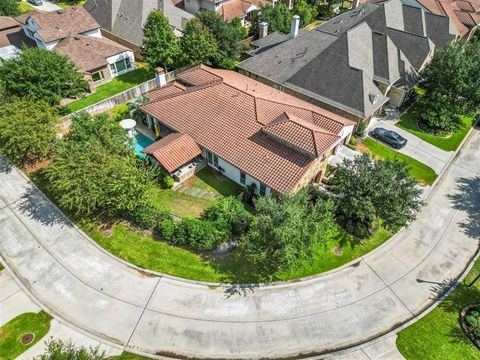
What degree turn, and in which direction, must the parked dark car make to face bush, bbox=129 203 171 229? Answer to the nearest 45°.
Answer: approximately 90° to its left

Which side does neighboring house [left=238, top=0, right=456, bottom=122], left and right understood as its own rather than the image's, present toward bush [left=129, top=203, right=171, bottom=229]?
right

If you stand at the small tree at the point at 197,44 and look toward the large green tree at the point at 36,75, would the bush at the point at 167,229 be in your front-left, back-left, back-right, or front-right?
front-left

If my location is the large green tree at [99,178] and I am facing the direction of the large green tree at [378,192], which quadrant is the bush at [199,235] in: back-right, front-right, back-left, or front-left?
front-right

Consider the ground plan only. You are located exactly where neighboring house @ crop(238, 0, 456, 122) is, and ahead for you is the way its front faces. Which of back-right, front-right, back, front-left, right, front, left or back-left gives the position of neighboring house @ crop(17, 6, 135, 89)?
back-right

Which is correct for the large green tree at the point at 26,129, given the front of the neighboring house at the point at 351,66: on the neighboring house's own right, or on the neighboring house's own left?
on the neighboring house's own right

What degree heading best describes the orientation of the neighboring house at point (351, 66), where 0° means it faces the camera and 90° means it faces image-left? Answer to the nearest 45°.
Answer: approximately 315°

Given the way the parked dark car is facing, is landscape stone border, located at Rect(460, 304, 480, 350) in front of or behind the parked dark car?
behind

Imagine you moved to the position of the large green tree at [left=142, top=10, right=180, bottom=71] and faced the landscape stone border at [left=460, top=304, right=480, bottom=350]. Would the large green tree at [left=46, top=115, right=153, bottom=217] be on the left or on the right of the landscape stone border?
right

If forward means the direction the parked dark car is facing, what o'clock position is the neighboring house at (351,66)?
The neighboring house is roughly at 12 o'clock from the parked dark car.

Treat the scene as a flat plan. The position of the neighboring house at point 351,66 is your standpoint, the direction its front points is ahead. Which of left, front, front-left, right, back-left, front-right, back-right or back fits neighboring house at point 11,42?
back-right

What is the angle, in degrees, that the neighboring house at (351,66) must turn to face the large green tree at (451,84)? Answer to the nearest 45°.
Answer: approximately 45° to its left

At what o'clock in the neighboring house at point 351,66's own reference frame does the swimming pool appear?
The swimming pool is roughly at 3 o'clock from the neighboring house.

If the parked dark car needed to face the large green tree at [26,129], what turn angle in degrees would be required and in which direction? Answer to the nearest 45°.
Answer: approximately 90° to its left

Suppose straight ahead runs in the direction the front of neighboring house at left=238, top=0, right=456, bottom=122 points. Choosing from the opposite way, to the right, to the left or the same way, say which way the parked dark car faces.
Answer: the opposite way

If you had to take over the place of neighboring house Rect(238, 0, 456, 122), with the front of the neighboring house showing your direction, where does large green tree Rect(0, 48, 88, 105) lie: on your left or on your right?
on your right

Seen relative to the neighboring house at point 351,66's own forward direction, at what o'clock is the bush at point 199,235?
The bush is roughly at 2 o'clock from the neighboring house.

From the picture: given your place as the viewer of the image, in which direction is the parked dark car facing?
facing away from the viewer and to the left of the viewer

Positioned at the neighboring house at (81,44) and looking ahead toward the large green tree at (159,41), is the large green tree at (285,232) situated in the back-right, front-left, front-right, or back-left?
front-right
